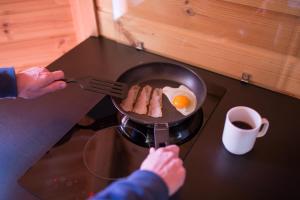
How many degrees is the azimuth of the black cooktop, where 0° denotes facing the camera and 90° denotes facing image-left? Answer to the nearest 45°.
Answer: approximately 45°

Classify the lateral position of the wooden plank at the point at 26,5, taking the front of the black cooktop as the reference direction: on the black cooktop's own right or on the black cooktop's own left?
on the black cooktop's own right

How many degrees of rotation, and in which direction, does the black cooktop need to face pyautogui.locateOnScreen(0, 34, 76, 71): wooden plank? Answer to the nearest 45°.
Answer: approximately 135° to its right

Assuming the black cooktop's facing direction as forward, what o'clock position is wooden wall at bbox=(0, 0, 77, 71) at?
The wooden wall is roughly at 4 o'clock from the black cooktop.

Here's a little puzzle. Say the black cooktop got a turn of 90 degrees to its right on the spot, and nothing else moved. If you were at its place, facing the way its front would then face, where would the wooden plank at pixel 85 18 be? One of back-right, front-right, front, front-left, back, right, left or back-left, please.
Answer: front-right

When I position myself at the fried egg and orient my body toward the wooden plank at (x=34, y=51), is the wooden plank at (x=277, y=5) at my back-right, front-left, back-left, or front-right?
back-right

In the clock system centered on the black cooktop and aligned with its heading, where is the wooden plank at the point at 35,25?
The wooden plank is roughly at 4 o'clock from the black cooktop.
